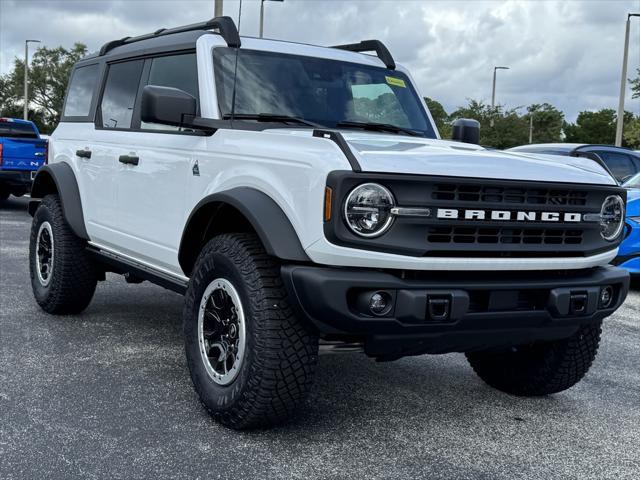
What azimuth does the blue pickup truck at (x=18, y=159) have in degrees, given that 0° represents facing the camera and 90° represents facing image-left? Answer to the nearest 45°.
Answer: approximately 180°

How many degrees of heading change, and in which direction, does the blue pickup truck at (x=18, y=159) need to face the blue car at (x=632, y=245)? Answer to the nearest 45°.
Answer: approximately 135° to its right

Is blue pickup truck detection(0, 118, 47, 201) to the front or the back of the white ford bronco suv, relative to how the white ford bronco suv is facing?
to the back

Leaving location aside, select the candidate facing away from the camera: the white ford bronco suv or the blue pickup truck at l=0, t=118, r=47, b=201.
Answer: the blue pickup truck

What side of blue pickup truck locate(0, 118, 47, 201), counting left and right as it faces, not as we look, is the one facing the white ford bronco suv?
back

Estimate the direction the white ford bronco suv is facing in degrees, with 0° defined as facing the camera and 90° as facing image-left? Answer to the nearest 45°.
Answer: approximately 315°

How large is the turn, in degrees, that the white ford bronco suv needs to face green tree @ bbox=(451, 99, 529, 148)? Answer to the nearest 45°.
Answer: approximately 135° to its left

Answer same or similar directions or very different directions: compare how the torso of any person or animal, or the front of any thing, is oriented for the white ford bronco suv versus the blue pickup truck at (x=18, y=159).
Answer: very different directions
